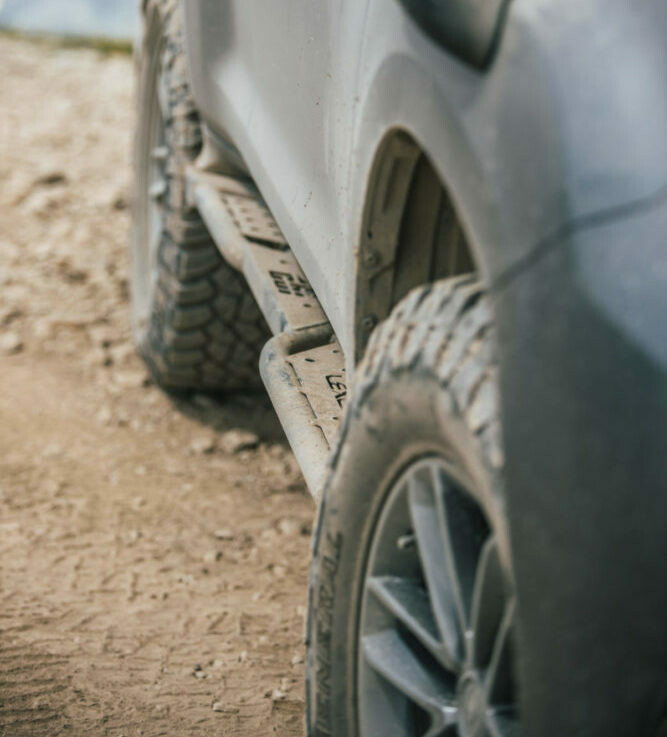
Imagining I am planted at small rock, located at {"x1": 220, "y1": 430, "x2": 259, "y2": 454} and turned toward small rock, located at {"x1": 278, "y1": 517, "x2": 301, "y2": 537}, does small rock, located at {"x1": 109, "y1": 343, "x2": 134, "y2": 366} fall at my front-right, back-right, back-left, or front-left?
back-right

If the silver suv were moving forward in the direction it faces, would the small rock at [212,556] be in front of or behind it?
in front
